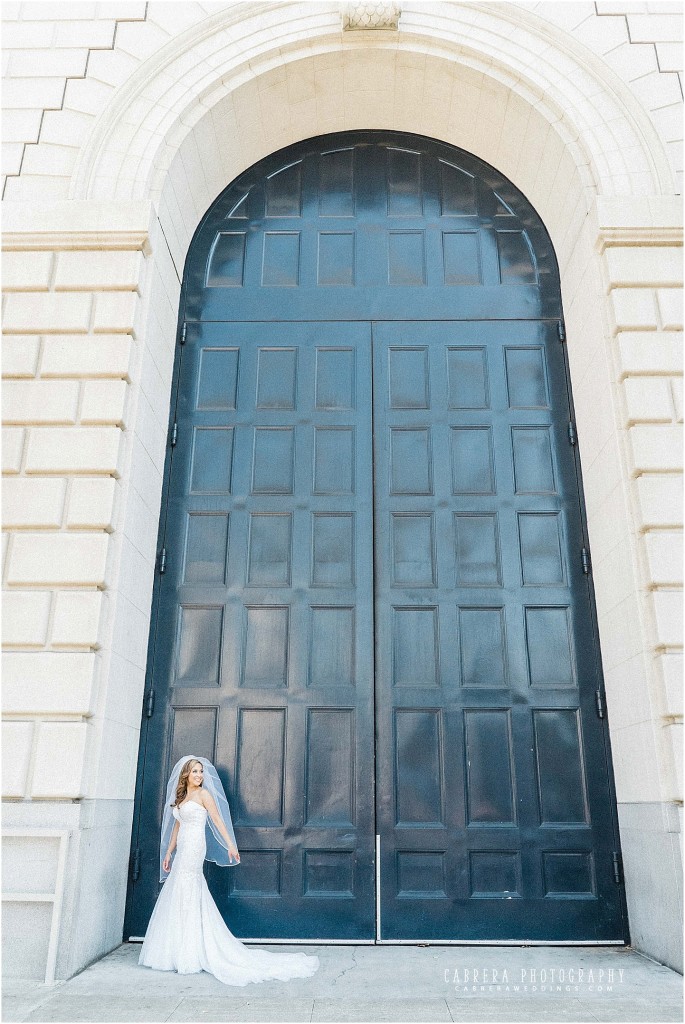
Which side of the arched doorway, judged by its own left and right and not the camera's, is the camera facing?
front

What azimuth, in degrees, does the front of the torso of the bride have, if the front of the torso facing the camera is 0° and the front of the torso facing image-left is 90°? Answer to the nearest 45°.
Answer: approximately 45°

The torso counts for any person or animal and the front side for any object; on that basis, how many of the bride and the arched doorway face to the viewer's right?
0
